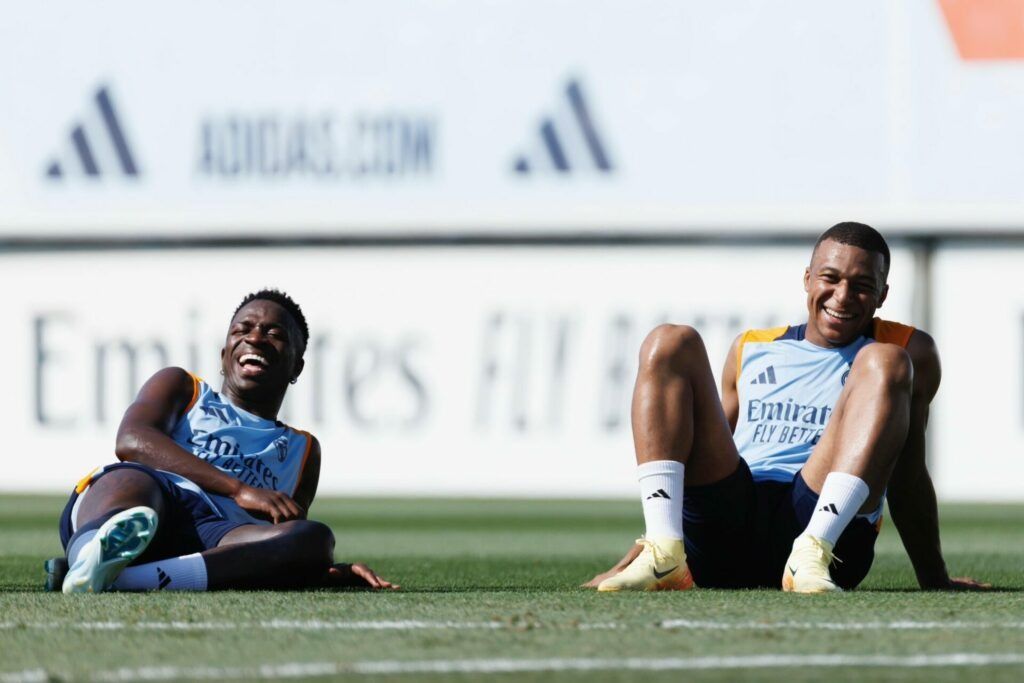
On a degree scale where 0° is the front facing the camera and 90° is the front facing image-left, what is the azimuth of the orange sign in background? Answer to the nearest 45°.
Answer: approximately 0°

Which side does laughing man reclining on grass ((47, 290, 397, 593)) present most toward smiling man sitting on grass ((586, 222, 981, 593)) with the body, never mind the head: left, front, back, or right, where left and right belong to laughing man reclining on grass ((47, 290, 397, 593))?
left

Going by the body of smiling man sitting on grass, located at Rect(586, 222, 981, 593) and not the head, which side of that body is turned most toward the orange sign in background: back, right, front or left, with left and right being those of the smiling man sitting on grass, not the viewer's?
back
